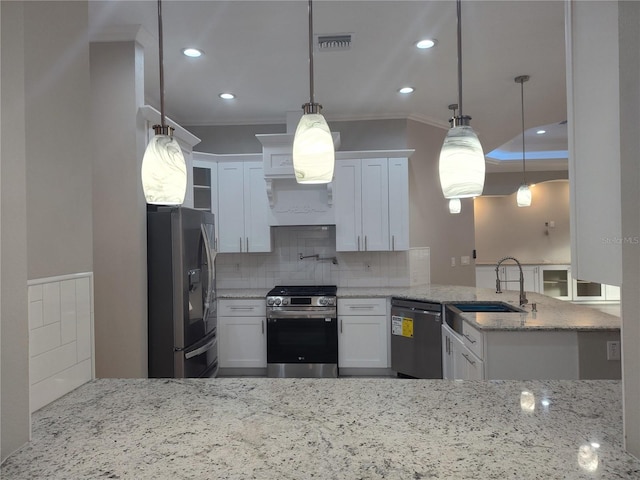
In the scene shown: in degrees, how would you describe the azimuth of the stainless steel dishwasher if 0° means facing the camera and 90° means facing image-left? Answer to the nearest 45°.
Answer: approximately 45°

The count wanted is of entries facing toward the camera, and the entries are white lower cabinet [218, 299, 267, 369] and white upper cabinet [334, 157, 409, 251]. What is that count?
2

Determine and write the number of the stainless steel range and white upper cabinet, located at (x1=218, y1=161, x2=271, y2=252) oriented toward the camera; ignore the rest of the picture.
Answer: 2

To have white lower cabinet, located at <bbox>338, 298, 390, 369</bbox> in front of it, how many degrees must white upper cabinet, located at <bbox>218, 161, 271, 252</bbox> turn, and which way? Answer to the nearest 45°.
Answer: approximately 45° to its left

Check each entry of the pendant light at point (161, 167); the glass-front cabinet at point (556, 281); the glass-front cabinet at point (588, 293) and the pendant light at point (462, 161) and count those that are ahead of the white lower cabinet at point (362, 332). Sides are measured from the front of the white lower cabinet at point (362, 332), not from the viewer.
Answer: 2
